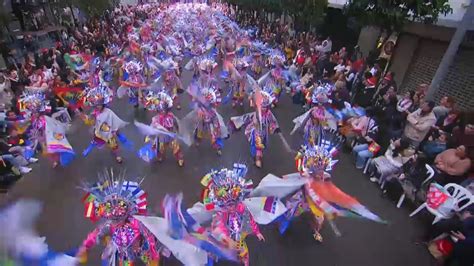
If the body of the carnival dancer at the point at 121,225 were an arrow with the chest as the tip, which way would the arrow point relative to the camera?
toward the camera

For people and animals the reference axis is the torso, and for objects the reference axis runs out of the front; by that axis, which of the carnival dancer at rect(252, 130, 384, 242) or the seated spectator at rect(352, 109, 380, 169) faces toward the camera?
the carnival dancer

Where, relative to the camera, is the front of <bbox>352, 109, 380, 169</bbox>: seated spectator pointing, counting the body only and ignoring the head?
to the viewer's left

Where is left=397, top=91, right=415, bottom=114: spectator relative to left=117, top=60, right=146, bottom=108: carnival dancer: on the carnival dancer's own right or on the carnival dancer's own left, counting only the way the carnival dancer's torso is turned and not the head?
on the carnival dancer's own left

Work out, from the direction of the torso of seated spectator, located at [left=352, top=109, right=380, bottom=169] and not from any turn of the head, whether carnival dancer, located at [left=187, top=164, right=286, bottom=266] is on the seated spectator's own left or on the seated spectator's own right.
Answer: on the seated spectator's own left

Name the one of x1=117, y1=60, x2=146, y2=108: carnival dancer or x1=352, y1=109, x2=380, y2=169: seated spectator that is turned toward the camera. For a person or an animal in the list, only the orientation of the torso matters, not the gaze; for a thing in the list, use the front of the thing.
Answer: the carnival dancer

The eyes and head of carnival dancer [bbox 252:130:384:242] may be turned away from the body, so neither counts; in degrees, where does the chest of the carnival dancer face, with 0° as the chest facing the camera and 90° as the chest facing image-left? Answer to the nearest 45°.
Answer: approximately 0°

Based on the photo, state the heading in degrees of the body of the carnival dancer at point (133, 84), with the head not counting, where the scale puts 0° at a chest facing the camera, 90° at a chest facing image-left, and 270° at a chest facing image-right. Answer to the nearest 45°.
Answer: approximately 0°

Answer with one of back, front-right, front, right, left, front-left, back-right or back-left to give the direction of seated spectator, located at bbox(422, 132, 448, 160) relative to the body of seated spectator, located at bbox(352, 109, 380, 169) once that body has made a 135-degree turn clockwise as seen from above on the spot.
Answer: right

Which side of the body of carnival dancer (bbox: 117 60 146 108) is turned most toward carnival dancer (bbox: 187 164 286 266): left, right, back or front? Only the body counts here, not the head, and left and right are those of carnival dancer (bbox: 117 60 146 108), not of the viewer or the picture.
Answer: front

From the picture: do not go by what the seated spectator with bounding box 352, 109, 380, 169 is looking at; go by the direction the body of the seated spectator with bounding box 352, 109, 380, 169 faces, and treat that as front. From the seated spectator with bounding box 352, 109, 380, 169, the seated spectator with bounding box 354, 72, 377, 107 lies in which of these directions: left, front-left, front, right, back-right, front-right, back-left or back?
right

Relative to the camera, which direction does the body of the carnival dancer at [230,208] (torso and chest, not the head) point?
toward the camera

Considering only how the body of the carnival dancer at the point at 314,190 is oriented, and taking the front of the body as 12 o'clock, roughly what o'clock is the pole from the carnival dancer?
The pole is roughly at 7 o'clock from the carnival dancer.
